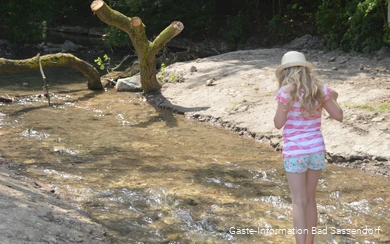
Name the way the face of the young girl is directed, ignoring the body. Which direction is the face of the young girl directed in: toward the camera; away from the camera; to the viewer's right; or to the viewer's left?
away from the camera

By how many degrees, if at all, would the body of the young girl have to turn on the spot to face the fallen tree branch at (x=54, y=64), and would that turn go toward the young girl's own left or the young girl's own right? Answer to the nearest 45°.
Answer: approximately 45° to the young girl's own left

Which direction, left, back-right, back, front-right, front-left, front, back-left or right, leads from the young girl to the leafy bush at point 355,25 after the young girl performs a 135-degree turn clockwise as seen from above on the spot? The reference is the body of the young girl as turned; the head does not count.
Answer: back-left

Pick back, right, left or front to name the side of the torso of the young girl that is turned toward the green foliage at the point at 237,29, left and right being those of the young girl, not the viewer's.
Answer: front

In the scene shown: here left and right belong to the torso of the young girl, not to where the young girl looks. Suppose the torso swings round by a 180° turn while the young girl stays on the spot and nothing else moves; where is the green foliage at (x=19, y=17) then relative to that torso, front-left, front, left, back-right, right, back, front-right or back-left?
back-right

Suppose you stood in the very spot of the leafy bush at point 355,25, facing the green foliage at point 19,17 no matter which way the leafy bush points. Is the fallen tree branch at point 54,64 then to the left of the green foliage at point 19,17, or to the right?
left

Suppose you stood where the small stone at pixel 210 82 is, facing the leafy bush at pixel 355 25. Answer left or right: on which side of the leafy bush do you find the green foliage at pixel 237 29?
left

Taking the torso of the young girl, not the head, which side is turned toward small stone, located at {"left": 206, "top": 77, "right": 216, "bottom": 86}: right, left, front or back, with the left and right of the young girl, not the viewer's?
front

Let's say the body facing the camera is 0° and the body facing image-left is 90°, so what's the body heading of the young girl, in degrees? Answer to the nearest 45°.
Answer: approximately 180°
